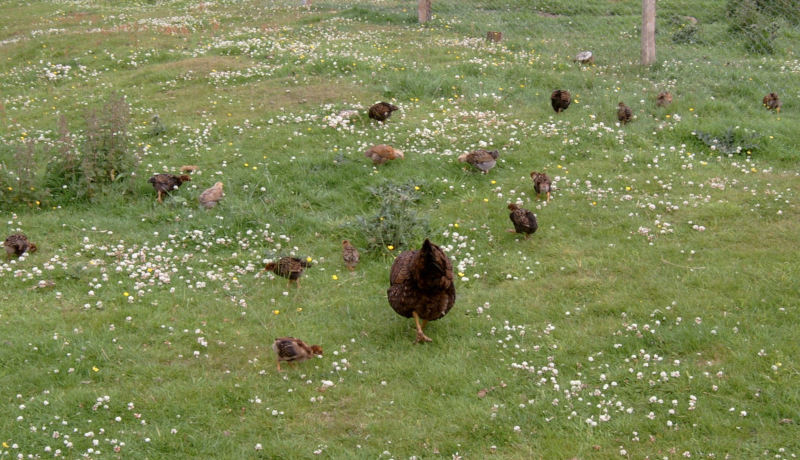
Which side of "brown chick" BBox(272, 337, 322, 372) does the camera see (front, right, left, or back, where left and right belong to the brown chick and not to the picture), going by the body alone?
right

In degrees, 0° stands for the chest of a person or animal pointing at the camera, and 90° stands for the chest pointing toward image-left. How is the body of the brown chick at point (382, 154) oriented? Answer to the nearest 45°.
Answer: approximately 270°

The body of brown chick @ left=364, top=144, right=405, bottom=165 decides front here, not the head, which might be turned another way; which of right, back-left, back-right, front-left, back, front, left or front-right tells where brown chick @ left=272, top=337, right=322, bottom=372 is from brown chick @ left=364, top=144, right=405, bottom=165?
right

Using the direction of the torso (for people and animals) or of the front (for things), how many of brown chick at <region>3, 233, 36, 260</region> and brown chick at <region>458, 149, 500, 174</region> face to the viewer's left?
1

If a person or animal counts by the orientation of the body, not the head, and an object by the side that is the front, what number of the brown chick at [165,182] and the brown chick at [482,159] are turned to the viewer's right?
1

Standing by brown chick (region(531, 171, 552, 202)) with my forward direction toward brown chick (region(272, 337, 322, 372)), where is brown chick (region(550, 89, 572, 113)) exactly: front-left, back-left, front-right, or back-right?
back-right

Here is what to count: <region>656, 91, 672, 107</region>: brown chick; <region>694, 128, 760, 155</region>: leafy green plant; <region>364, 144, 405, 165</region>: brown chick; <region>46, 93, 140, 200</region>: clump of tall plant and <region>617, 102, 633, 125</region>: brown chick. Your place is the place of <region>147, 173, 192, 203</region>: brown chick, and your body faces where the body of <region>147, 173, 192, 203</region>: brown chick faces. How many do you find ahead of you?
4

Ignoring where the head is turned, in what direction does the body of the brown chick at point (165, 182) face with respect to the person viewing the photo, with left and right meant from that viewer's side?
facing to the right of the viewer

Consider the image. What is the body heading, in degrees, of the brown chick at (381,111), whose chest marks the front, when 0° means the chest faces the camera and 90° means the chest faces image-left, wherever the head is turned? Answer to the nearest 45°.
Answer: approximately 270°

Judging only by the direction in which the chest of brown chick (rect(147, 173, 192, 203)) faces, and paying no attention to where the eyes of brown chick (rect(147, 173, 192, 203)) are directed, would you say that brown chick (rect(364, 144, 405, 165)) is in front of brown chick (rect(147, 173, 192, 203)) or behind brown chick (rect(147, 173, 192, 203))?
in front

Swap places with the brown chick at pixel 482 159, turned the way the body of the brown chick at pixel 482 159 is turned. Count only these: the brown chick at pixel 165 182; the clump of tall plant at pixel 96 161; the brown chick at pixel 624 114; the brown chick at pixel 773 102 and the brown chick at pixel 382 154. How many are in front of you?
3

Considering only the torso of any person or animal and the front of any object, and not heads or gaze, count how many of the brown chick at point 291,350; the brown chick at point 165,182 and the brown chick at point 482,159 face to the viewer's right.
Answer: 2

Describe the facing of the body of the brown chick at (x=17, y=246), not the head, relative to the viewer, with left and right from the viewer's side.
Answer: facing to the right of the viewer

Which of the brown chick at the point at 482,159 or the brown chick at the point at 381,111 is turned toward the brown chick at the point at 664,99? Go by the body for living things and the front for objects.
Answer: the brown chick at the point at 381,111

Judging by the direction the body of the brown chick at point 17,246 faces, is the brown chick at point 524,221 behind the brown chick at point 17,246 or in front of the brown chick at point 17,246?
in front

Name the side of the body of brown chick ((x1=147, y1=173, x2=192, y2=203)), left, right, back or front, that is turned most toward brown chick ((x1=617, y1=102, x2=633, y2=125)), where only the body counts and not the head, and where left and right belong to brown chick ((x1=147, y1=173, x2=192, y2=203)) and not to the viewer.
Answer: front
